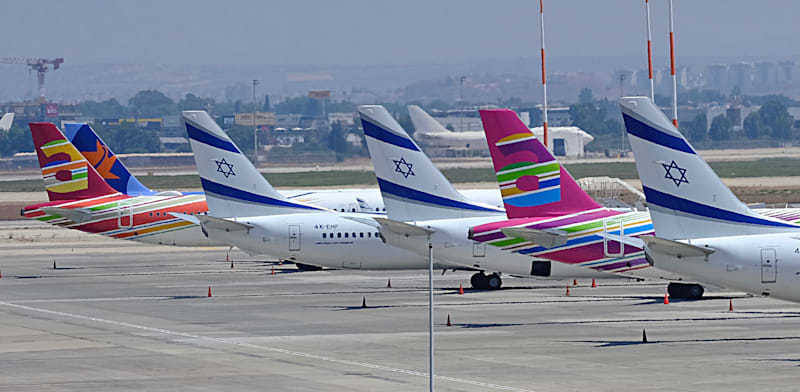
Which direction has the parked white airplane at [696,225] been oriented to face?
to the viewer's right
